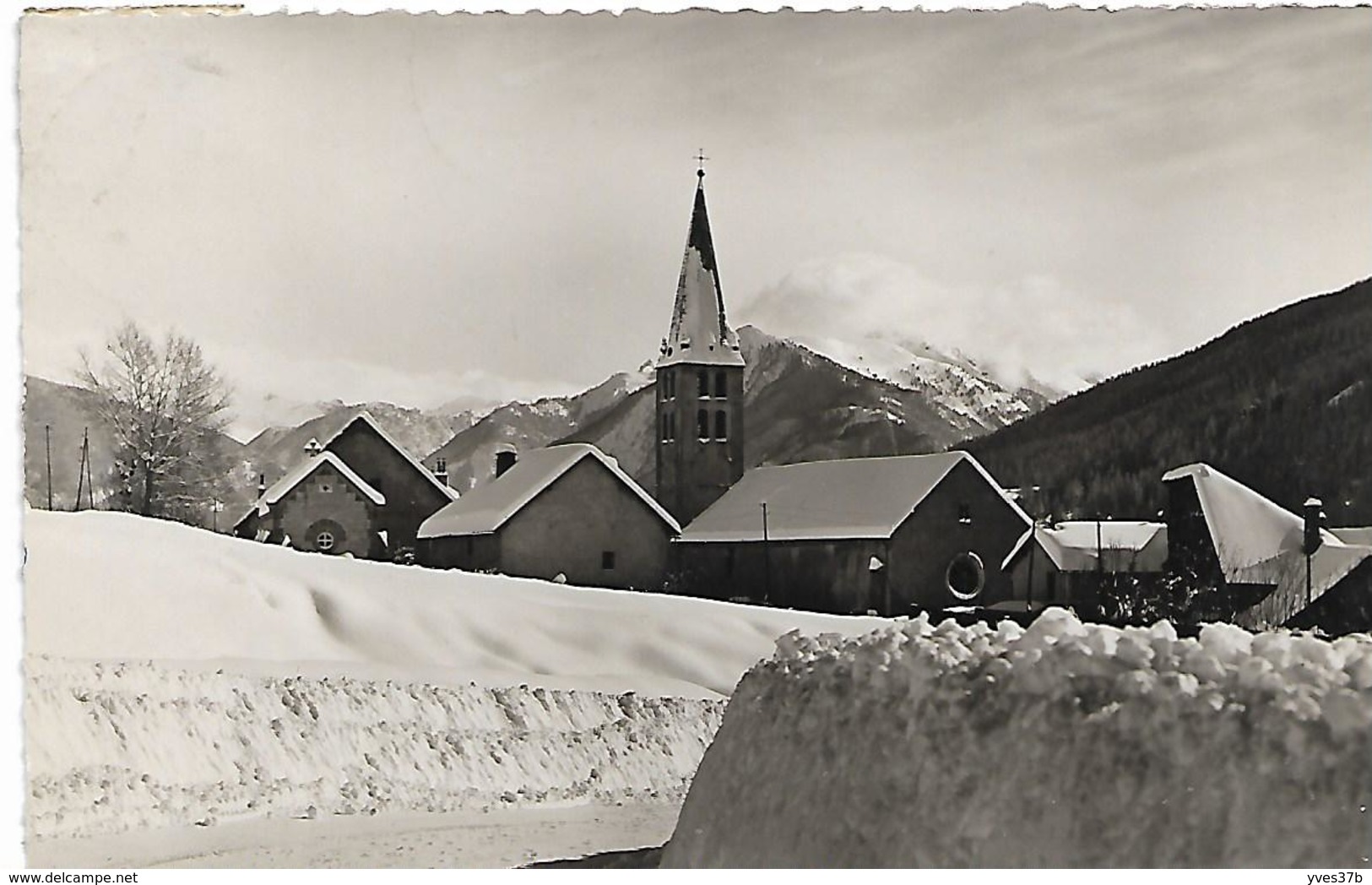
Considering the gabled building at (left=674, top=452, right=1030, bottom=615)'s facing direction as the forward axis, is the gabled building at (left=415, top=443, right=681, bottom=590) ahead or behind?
behind

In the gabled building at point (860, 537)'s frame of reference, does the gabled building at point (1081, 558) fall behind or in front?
in front

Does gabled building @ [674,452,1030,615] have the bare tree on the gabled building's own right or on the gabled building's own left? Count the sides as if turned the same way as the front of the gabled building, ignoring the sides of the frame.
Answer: on the gabled building's own right

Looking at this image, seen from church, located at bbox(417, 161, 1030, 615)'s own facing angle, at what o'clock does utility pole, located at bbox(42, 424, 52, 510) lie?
The utility pole is roughly at 4 o'clock from the church.

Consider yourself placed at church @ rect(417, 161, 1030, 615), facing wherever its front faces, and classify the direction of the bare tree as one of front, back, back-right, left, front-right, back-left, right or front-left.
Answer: back-right

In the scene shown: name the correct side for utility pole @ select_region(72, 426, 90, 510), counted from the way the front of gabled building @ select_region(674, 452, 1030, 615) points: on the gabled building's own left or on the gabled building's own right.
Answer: on the gabled building's own right

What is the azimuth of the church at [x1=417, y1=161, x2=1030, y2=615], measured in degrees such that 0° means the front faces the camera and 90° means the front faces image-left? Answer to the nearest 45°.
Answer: approximately 315°

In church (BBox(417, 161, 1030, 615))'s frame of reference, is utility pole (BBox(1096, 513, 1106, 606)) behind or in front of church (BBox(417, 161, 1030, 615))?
in front

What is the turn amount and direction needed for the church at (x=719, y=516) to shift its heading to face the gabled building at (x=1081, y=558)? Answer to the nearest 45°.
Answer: approximately 45° to its left

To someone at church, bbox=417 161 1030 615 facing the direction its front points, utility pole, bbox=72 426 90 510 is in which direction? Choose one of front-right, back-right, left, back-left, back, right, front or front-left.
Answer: back-right

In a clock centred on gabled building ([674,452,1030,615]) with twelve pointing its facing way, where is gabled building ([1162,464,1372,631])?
gabled building ([1162,464,1372,631]) is roughly at 11 o'clock from gabled building ([674,452,1030,615]).
